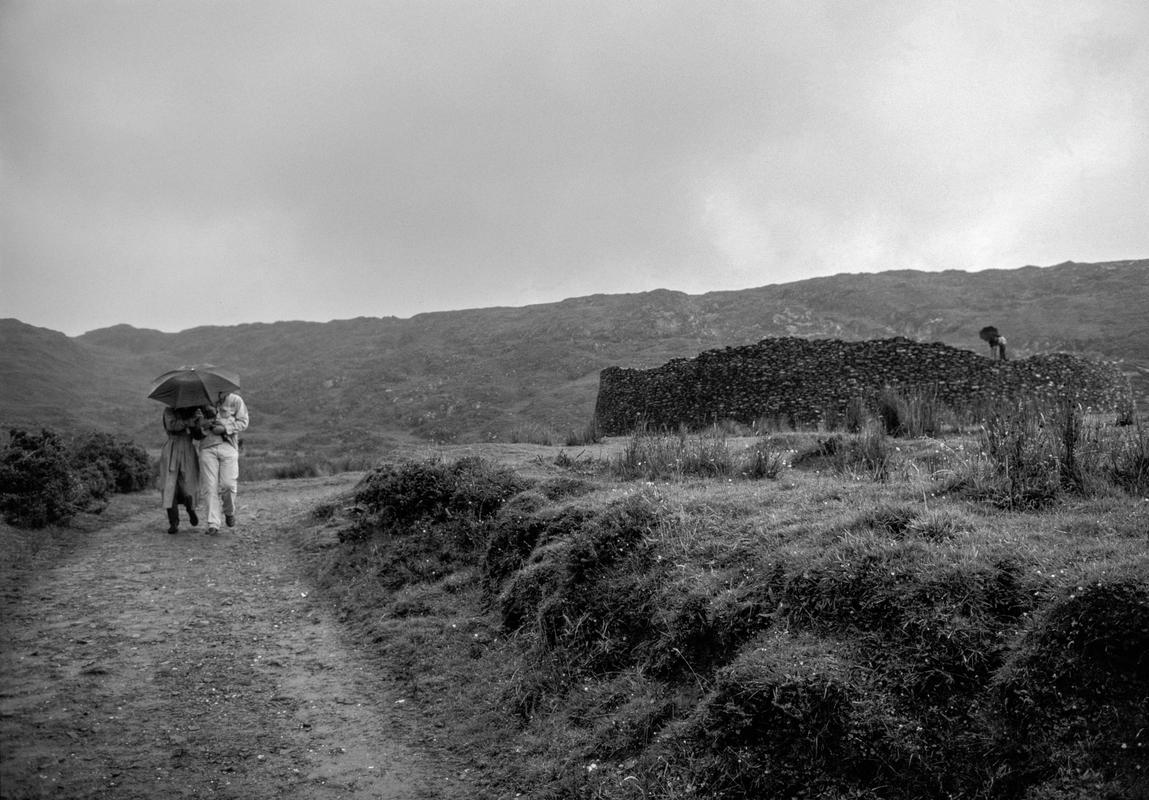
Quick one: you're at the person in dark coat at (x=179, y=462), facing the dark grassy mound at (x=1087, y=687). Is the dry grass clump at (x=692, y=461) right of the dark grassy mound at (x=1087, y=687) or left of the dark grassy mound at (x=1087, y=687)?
left

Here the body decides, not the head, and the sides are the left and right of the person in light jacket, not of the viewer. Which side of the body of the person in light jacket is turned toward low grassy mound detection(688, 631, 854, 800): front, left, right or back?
front

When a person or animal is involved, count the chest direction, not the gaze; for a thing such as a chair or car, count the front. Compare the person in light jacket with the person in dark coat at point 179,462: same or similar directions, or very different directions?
same or similar directions

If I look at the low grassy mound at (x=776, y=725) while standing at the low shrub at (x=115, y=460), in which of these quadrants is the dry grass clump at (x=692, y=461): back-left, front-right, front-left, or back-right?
front-left

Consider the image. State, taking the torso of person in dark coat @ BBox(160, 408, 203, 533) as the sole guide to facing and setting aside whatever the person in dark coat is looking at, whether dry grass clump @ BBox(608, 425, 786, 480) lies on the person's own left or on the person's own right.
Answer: on the person's own left

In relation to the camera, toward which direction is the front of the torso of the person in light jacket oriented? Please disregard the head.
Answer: toward the camera

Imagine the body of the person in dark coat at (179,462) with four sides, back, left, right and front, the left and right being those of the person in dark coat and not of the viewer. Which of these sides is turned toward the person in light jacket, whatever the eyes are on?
left

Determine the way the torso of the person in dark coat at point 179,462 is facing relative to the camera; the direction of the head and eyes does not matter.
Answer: toward the camera

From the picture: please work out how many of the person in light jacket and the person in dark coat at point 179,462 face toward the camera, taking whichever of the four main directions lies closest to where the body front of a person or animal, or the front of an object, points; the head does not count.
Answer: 2

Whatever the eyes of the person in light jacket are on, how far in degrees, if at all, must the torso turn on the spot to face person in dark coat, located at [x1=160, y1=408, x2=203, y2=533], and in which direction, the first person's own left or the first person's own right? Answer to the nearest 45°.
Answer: approximately 90° to the first person's own right

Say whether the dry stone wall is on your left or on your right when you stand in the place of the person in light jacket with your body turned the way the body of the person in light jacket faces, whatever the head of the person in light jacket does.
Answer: on your left

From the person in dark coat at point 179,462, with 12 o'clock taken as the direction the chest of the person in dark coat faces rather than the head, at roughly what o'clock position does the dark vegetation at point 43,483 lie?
The dark vegetation is roughly at 4 o'clock from the person in dark coat.
